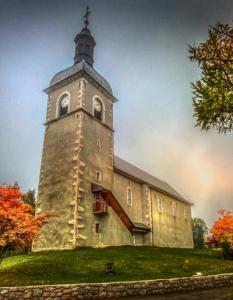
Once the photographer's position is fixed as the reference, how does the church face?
facing the viewer and to the left of the viewer

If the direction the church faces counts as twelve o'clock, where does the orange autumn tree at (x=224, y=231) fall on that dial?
The orange autumn tree is roughly at 7 o'clock from the church.
